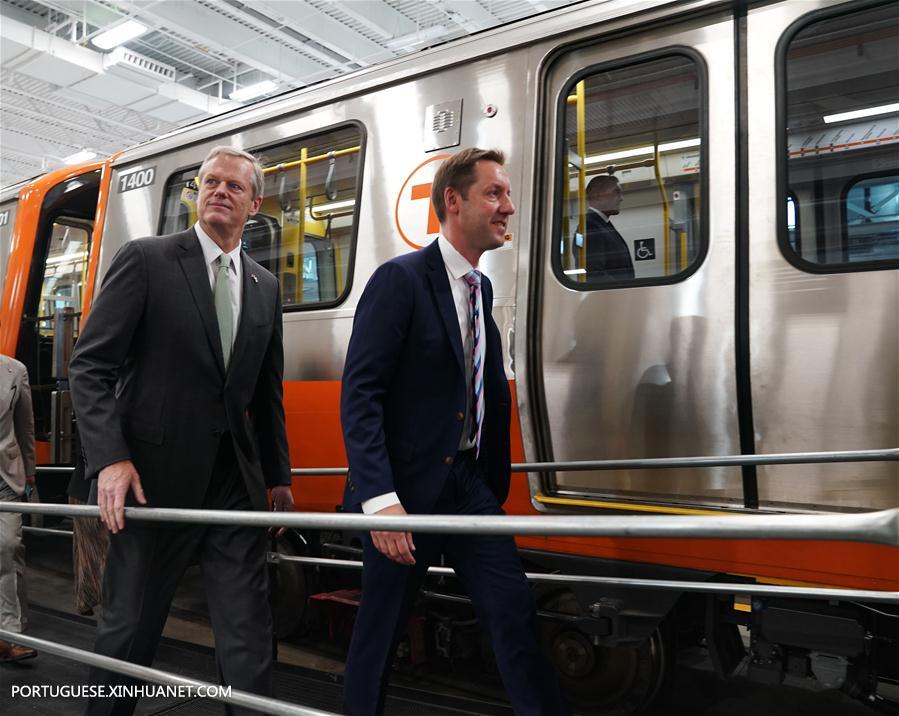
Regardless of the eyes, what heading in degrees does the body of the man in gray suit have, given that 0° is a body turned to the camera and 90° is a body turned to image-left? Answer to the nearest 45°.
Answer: approximately 315°

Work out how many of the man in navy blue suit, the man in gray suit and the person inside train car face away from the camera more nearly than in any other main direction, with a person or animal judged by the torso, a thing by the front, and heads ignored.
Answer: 0

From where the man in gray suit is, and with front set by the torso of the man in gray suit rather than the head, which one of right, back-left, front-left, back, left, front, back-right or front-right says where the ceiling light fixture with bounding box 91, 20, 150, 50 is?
back-left

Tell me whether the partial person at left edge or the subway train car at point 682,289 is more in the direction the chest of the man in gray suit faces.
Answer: the subway train car

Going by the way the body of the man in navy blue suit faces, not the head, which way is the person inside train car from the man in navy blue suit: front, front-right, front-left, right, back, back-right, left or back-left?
left

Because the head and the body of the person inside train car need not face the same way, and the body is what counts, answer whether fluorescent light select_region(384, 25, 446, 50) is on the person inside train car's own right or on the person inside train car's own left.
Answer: on the person inside train car's own left

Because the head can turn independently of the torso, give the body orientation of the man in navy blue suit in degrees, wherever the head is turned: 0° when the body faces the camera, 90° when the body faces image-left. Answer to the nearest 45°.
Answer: approximately 315°
